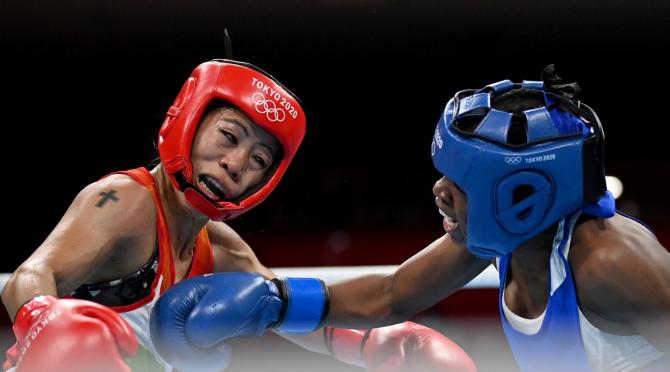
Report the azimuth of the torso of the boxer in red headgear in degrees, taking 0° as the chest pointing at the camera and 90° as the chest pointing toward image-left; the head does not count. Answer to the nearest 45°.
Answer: approximately 315°

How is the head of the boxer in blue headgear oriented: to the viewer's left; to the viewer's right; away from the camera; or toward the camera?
to the viewer's left

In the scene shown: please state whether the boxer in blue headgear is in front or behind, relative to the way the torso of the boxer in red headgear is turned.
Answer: in front

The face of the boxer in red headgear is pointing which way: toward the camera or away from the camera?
toward the camera
